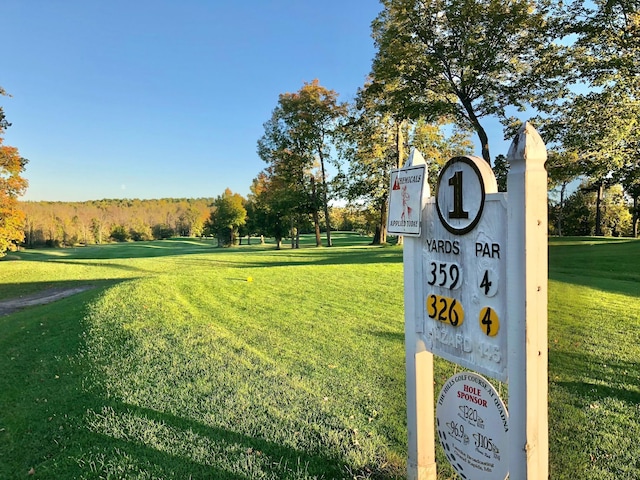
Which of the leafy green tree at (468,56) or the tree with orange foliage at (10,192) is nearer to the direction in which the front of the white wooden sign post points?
the tree with orange foliage

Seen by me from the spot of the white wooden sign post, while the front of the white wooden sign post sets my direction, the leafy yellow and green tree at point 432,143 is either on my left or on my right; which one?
on my right

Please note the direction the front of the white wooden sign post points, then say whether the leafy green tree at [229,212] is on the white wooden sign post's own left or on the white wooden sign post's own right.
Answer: on the white wooden sign post's own right

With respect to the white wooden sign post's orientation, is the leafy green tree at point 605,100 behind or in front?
behind

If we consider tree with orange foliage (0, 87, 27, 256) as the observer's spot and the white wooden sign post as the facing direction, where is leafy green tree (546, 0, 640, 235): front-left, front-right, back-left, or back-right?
front-left

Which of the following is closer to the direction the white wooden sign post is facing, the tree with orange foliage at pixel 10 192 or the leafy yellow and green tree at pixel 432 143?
the tree with orange foliage

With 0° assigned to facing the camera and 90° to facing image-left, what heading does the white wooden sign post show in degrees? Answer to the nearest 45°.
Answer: approximately 45°

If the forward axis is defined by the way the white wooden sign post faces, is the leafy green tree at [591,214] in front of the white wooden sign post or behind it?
behind

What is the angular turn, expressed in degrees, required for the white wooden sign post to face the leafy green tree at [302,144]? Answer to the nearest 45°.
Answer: approximately 90° to its right

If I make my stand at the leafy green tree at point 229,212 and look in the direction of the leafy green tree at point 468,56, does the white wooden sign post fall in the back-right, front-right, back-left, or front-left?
front-right

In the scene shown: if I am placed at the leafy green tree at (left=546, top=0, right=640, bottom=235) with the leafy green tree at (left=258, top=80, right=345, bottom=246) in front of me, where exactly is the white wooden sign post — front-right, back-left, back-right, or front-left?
back-left
